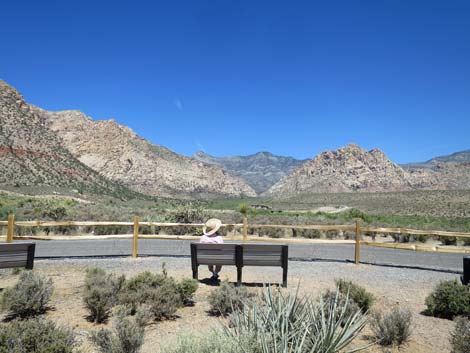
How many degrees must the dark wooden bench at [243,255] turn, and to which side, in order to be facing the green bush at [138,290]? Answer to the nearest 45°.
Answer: approximately 135° to its left

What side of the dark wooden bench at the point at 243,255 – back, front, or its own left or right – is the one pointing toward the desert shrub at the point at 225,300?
back

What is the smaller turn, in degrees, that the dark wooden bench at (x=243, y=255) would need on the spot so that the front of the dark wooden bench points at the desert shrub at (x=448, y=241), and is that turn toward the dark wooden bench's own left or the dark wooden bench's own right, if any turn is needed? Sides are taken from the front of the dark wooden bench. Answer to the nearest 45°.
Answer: approximately 45° to the dark wooden bench's own right

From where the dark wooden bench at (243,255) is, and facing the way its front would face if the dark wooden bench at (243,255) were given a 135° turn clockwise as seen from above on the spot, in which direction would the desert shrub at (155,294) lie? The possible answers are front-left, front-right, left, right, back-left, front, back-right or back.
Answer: right

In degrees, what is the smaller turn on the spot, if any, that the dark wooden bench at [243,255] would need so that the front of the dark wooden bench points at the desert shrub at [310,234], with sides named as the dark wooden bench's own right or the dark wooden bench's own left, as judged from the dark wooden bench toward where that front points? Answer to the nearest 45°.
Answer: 0° — it already faces it

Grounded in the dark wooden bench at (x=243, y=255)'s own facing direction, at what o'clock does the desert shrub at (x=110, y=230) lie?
The desert shrub is roughly at 11 o'clock from the dark wooden bench.

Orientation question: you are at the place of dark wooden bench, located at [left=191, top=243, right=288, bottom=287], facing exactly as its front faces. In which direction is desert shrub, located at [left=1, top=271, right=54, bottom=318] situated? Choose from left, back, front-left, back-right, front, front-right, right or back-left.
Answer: back-left

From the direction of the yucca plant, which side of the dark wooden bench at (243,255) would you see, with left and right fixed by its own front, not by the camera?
back

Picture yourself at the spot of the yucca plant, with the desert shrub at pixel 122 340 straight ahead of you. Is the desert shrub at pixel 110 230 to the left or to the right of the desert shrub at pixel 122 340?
right

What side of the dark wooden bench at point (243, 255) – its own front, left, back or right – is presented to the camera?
back

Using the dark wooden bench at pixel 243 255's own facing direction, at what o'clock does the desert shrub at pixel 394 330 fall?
The desert shrub is roughly at 5 o'clock from the dark wooden bench.

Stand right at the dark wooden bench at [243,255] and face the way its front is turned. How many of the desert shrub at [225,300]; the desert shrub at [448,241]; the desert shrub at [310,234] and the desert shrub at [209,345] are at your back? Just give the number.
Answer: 2

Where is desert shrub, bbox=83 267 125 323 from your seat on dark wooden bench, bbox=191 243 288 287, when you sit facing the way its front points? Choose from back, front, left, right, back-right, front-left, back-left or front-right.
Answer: back-left
